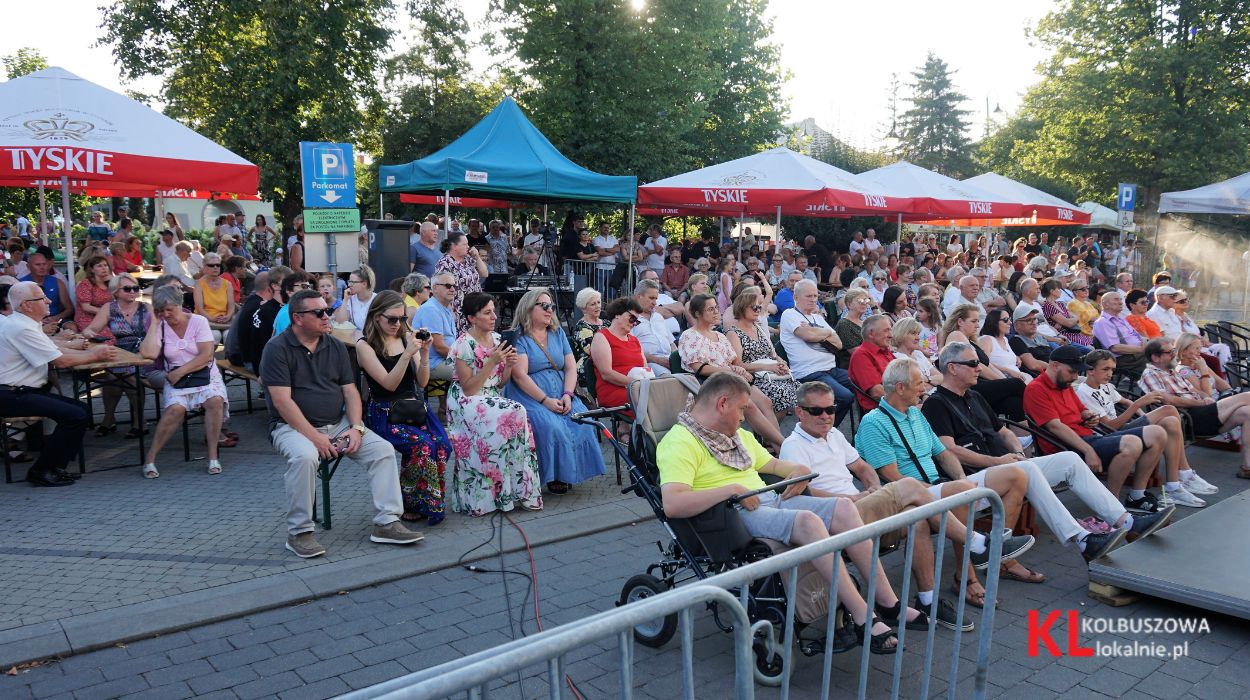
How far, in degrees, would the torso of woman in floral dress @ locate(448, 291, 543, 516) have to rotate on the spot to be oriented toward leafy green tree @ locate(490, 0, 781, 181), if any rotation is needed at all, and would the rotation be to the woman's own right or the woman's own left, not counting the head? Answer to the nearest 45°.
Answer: approximately 135° to the woman's own left

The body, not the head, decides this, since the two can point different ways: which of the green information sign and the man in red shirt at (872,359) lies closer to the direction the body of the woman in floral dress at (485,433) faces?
the man in red shirt

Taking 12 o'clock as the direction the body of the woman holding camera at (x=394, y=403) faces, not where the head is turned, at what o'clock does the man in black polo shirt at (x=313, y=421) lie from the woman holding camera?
The man in black polo shirt is roughly at 3 o'clock from the woman holding camera.

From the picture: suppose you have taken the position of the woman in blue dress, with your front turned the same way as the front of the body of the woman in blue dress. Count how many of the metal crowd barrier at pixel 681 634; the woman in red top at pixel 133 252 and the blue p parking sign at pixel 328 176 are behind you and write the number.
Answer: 2

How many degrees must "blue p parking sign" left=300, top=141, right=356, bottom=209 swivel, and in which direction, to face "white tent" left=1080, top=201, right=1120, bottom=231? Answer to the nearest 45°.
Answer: approximately 135° to its left
